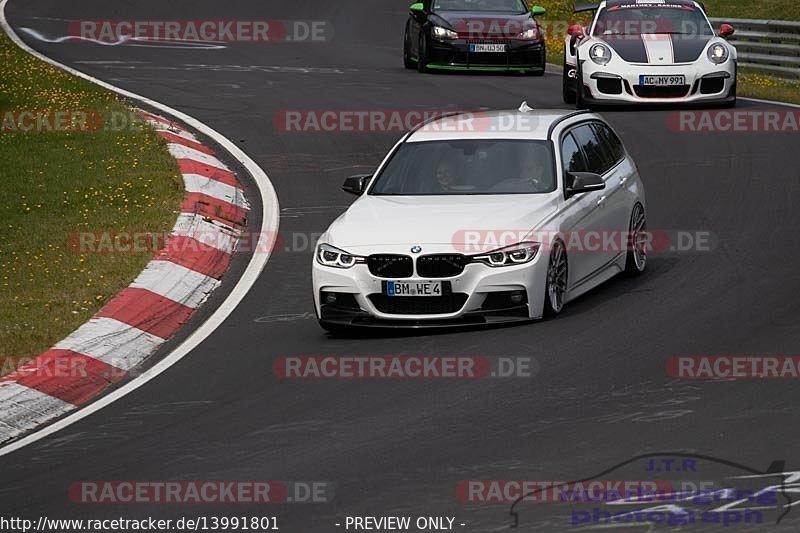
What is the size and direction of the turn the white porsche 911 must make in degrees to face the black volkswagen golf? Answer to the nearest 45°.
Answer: approximately 135° to its right

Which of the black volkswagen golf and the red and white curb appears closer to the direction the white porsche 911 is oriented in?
the red and white curb

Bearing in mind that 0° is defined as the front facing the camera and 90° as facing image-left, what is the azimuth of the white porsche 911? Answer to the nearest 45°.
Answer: approximately 0°

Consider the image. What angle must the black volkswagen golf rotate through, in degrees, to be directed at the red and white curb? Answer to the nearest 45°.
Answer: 0° — it already faces it

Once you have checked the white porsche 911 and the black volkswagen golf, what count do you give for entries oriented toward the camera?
2

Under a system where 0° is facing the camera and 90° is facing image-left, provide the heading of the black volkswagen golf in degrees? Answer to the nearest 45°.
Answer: approximately 0°
